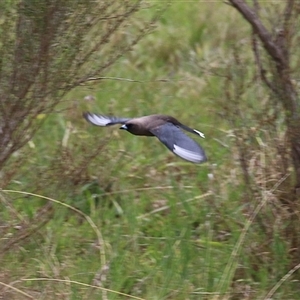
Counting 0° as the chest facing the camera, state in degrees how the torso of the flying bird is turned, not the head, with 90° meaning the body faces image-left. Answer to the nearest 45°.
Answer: approximately 45°

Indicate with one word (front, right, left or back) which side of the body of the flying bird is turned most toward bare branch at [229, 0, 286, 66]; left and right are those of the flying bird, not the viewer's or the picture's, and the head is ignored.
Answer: back
